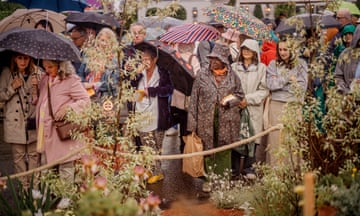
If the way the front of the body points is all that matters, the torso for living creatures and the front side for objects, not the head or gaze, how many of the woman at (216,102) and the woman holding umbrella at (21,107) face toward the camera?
2

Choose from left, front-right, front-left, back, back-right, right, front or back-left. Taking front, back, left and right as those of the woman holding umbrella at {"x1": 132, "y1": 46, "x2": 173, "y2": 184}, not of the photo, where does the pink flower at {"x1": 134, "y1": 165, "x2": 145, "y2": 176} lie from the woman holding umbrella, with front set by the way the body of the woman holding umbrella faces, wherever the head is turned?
front-left

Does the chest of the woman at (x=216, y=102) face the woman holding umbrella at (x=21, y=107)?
no

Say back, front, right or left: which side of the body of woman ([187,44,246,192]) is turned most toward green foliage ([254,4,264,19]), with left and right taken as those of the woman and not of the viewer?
back

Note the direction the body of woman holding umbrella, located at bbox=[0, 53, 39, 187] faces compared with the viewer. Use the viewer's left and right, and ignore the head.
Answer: facing the viewer

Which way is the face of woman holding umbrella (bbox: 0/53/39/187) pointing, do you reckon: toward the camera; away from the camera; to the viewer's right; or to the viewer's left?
toward the camera

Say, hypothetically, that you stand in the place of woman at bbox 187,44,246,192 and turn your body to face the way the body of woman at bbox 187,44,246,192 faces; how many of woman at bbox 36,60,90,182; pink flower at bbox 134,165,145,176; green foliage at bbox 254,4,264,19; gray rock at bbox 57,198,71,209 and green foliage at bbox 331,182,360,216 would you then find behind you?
1

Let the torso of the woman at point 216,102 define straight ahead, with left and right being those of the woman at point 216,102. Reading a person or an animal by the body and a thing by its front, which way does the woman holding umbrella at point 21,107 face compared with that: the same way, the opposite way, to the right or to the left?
the same way

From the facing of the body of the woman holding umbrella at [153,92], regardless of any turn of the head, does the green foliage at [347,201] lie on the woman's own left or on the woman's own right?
on the woman's own left

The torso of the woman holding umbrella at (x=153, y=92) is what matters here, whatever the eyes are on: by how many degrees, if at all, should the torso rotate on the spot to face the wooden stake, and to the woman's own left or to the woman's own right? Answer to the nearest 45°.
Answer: approximately 45° to the woman's own left

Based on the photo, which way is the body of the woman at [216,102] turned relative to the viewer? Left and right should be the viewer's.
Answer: facing the viewer

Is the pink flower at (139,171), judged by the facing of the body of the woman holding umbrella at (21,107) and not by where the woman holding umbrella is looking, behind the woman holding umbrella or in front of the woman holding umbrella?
in front

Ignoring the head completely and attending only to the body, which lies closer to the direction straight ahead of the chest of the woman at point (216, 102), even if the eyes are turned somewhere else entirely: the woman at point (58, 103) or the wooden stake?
the wooden stake

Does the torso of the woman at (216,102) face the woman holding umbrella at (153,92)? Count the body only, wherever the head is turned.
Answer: no

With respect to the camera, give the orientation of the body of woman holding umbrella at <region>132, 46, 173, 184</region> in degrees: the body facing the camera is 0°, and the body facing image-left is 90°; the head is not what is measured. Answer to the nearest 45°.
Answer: approximately 45°

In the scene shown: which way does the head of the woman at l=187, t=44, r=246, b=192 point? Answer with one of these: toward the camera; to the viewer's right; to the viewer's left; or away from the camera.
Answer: toward the camera
